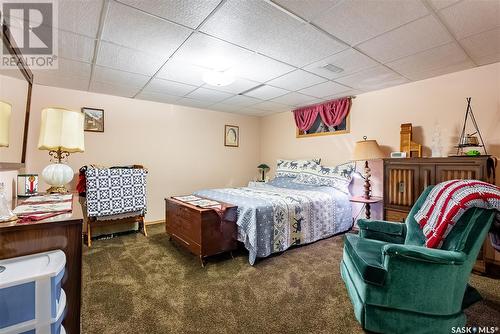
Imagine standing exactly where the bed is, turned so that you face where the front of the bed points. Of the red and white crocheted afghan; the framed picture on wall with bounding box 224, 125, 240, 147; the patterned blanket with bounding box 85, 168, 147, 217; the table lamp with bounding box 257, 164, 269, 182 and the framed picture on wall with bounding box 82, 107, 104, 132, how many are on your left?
1

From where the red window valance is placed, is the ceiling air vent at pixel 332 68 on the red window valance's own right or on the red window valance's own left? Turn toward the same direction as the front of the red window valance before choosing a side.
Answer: on the red window valance's own left

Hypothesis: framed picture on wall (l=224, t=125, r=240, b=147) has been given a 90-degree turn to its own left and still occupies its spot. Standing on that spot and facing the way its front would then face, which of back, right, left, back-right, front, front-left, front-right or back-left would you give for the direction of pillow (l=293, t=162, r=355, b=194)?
right

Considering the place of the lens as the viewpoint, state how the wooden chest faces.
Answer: facing the viewer and to the left of the viewer

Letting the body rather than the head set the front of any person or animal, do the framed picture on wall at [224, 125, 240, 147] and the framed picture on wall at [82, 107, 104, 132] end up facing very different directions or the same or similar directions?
same or similar directions

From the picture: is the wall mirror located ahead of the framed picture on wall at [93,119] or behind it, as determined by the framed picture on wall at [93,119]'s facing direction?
ahead

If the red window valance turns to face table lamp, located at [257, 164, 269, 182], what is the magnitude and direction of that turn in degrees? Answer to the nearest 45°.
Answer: approximately 90° to its right

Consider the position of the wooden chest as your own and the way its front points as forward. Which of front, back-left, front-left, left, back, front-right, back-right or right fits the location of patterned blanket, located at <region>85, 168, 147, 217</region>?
right

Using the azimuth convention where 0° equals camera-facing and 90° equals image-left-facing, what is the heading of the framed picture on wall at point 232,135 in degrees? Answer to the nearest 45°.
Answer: approximately 315°

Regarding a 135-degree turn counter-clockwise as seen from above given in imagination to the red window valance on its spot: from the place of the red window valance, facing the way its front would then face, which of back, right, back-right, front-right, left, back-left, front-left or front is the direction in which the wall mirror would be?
back-right

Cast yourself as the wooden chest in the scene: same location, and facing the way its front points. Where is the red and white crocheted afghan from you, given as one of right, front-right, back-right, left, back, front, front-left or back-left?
left

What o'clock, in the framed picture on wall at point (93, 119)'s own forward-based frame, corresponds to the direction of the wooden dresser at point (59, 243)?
The wooden dresser is roughly at 12 o'clock from the framed picture on wall.

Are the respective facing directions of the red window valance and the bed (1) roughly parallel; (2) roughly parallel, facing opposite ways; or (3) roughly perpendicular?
roughly parallel

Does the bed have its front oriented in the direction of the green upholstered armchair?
no

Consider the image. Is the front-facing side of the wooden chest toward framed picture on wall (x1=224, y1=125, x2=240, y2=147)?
no

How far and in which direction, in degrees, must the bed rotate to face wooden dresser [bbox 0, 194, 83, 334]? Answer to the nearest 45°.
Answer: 0° — it already faces it

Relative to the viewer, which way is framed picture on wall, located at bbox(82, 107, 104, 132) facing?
toward the camera
